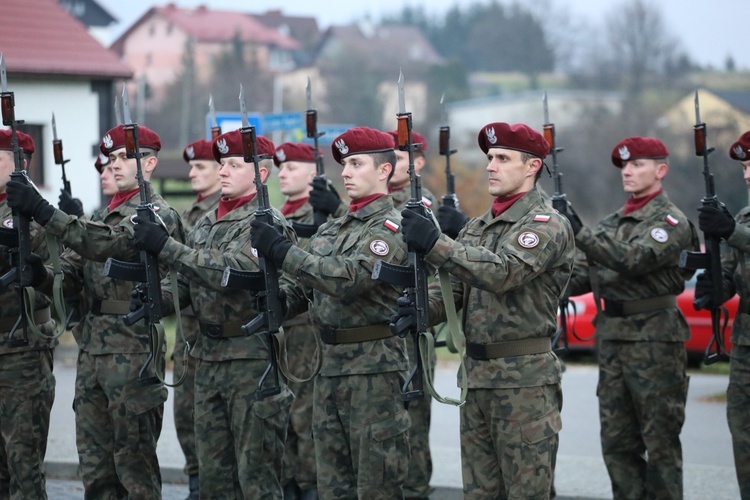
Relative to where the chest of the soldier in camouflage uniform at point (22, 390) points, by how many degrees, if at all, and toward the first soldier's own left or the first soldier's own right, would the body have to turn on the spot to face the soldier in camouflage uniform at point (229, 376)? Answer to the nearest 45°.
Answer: approximately 90° to the first soldier's own left

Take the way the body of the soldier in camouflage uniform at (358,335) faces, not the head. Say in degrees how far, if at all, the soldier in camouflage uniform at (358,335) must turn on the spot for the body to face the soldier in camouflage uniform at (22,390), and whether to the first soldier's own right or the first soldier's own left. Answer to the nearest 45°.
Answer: approximately 90° to the first soldier's own right

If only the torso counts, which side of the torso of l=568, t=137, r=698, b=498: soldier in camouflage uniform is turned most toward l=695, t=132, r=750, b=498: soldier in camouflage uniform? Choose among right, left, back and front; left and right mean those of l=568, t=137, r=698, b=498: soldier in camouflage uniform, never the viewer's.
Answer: left

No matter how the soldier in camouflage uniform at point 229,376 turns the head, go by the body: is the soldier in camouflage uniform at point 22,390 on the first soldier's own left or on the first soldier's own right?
on the first soldier's own right

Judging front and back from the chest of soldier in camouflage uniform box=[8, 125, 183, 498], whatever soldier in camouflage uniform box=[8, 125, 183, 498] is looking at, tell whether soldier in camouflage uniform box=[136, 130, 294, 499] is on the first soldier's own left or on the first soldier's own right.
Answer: on the first soldier's own left
